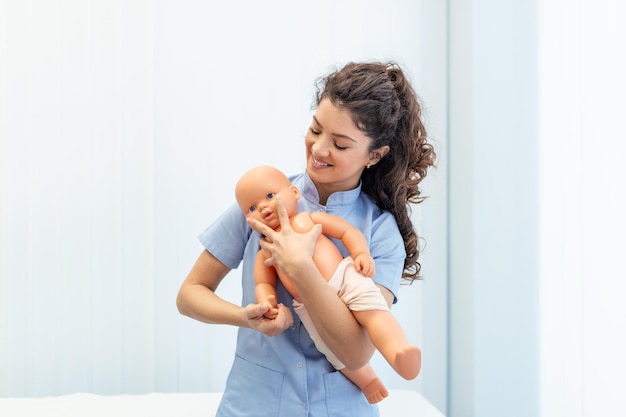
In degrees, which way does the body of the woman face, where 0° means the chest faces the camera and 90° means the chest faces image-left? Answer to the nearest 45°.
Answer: approximately 0°
